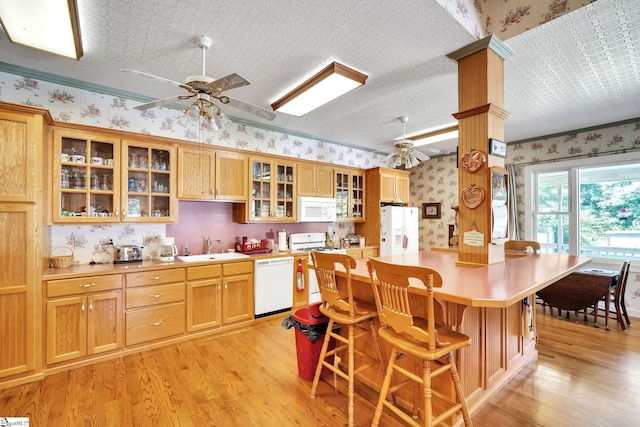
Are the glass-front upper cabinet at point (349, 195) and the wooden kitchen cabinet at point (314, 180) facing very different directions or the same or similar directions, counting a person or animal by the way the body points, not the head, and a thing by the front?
same or similar directions

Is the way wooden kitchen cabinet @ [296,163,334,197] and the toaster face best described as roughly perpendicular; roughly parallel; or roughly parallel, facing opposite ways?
roughly parallel

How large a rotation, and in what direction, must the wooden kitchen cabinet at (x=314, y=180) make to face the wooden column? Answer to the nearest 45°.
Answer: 0° — it already faces it

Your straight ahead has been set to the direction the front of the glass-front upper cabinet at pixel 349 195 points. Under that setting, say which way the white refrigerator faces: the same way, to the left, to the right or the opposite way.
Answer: the same way

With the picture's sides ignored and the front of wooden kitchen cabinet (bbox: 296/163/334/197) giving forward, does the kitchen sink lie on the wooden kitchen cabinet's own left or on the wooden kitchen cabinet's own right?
on the wooden kitchen cabinet's own right

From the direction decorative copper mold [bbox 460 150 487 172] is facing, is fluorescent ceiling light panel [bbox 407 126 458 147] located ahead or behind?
behind

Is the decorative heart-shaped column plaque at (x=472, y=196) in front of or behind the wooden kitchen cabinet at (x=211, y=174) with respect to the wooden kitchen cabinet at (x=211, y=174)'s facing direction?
in front

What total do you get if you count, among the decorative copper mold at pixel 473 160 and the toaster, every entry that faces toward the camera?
2

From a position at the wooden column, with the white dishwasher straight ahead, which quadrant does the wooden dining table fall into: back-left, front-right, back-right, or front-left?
back-right

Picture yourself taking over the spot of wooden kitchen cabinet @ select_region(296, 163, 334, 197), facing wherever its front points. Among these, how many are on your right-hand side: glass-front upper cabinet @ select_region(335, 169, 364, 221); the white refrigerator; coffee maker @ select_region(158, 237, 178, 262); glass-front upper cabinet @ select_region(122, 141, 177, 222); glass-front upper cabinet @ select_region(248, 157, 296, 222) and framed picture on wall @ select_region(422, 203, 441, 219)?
3

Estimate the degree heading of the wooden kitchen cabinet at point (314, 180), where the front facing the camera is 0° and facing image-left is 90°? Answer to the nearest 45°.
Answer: approximately 315°

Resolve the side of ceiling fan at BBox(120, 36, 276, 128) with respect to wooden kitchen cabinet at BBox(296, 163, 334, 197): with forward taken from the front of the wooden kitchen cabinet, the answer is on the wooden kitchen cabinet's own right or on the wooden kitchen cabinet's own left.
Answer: on the wooden kitchen cabinet's own right

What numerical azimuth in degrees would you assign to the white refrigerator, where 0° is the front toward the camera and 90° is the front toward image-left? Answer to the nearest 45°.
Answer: approximately 315°

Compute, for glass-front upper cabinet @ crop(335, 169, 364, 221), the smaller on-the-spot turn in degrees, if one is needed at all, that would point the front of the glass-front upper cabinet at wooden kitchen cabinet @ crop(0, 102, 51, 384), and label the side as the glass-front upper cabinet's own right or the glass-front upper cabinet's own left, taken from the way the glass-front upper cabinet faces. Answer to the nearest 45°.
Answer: approximately 90° to the glass-front upper cabinet's own right

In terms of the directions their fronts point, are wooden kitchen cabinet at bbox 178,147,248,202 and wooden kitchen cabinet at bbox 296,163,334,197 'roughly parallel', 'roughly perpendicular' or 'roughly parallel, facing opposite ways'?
roughly parallel

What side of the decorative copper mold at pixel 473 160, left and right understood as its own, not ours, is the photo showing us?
front

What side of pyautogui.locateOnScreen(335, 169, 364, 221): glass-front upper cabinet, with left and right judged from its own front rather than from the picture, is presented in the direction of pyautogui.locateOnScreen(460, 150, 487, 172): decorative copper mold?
front

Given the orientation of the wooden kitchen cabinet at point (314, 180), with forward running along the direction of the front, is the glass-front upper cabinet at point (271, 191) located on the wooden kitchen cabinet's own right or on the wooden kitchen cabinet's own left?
on the wooden kitchen cabinet's own right
